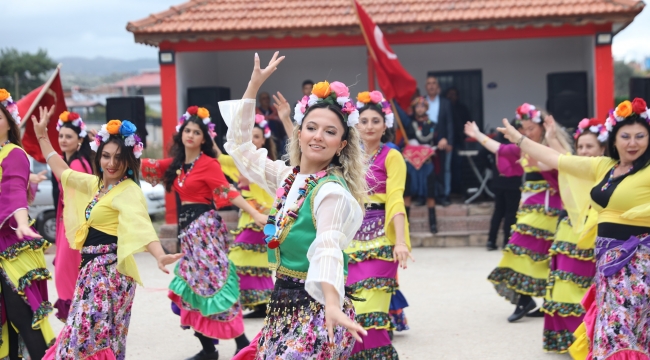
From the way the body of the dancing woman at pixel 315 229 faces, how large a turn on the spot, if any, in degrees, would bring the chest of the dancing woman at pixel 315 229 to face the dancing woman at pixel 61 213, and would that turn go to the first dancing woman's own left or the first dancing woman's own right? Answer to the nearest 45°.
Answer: approximately 90° to the first dancing woman's own right

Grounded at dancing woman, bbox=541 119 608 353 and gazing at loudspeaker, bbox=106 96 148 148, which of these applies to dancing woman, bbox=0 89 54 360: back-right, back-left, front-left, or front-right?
front-left

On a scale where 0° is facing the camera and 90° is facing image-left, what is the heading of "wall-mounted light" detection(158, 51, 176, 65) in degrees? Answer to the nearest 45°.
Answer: approximately 0°

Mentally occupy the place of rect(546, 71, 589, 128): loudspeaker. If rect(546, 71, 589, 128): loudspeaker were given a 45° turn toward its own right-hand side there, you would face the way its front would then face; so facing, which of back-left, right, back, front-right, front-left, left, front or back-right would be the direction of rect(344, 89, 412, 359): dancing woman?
front-left

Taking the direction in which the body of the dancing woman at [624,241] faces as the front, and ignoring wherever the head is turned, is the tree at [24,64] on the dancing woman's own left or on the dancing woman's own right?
on the dancing woman's own right

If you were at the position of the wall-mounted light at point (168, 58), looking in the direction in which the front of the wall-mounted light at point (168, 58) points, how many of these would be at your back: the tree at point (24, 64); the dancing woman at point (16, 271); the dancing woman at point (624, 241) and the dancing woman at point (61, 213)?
1

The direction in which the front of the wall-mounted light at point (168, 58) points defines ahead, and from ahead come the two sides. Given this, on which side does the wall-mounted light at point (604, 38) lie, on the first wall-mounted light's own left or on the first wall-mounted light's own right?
on the first wall-mounted light's own left

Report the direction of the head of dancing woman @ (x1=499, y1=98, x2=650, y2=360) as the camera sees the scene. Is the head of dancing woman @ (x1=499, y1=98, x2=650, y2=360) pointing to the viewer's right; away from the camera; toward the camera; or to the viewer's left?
toward the camera

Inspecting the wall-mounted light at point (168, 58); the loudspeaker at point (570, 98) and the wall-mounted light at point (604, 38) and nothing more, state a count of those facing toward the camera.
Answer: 3

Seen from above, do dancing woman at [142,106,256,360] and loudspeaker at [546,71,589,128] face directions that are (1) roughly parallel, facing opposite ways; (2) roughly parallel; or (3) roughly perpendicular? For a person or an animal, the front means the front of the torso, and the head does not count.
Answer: roughly parallel

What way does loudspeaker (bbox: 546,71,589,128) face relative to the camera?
toward the camera

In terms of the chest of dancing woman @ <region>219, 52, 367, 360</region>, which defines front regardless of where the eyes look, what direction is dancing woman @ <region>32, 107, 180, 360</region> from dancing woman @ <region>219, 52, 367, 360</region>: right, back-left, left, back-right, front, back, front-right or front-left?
right

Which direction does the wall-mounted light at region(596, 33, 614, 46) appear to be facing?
toward the camera

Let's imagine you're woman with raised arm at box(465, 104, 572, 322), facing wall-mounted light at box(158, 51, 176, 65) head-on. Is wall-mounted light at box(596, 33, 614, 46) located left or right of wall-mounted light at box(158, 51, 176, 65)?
right

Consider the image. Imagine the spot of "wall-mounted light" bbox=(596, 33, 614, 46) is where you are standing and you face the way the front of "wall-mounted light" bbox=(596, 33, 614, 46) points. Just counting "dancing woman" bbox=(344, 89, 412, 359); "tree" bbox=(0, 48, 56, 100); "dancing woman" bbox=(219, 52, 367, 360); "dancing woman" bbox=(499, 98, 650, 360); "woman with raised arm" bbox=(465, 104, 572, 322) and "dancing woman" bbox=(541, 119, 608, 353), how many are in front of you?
5

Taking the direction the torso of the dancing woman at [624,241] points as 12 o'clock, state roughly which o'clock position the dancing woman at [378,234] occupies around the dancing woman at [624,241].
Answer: the dancing woman at [378,234] is roughly at 2 o'clock from the dancing woman at [624,241].

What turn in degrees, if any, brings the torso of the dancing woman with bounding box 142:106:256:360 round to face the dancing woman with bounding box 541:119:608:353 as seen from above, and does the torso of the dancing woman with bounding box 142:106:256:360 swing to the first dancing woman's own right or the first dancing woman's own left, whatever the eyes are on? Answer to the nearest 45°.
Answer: approximately 135° to the first dancing woman's own left

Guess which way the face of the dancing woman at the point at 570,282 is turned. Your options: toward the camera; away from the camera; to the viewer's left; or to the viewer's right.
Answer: toward the camera

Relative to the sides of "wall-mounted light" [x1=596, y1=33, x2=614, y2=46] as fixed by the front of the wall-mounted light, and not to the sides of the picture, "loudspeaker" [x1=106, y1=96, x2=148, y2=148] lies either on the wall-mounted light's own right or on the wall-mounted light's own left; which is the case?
on the wall-mounted light's own right
